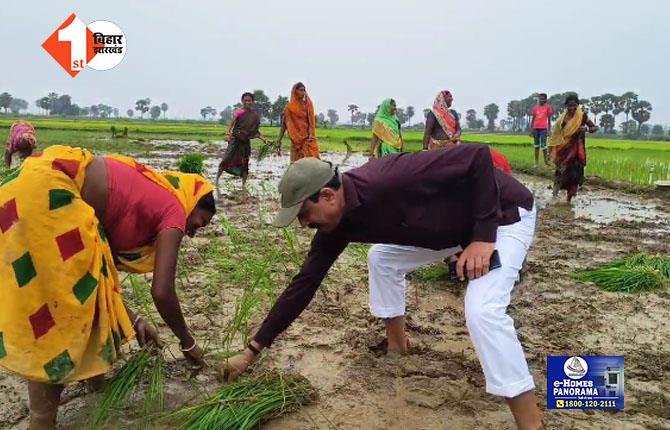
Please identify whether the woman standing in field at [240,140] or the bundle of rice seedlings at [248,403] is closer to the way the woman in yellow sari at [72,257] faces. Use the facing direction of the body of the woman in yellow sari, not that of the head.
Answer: the bundle of rice seedlings

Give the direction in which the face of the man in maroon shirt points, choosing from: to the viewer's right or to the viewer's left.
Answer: to the viewer's left

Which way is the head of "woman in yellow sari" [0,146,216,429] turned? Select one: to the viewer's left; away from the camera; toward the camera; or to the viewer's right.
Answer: to the viewer's right

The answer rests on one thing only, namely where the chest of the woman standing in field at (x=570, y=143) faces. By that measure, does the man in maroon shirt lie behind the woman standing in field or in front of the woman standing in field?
in front

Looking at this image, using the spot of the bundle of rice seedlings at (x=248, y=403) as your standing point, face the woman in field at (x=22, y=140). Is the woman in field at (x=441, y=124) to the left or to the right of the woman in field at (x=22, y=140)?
right

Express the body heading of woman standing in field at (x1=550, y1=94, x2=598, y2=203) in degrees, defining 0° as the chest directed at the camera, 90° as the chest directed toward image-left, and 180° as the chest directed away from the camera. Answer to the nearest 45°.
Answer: approximately 0°

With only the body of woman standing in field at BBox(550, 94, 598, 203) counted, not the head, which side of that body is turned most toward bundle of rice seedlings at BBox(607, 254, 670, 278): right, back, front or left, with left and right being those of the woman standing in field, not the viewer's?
front

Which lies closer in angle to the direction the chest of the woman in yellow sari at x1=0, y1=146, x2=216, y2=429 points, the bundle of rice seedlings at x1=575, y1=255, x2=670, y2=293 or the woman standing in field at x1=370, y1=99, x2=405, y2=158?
the bundle of rice seedlings

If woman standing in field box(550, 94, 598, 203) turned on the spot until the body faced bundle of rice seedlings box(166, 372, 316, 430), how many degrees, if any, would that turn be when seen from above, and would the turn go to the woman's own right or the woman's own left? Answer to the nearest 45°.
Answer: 0° — they already face it

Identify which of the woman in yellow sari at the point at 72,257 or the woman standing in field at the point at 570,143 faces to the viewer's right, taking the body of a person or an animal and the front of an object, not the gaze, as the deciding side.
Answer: the woman in yellow sari

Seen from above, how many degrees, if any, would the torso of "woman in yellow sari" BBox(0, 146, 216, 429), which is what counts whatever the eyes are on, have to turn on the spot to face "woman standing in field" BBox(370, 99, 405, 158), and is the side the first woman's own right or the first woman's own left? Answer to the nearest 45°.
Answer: approximately 45° to the first woman's own left

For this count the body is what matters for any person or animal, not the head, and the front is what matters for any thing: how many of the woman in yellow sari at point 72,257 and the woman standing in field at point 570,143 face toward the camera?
1

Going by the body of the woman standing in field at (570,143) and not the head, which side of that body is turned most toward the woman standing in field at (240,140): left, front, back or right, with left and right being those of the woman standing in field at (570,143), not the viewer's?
right

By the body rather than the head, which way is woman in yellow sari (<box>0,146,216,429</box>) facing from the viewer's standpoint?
to the viewer's right
